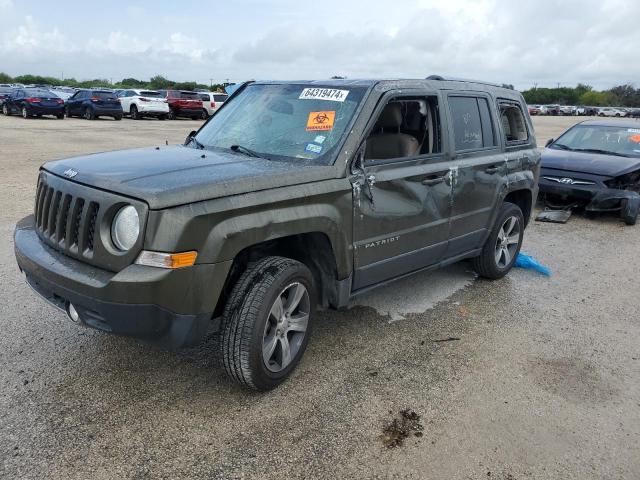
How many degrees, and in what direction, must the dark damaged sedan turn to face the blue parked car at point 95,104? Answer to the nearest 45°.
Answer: approximately 90° to its right

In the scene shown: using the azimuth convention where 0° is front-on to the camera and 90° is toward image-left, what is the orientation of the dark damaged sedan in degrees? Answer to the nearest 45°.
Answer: approximately 45°

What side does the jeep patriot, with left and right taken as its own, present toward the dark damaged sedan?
back

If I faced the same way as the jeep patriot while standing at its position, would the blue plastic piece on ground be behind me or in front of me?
behind

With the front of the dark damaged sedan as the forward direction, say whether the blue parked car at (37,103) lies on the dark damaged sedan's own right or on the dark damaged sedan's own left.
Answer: on the dark damaged sedan's own right

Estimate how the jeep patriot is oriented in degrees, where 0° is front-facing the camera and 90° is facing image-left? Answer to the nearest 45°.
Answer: approximately 45°

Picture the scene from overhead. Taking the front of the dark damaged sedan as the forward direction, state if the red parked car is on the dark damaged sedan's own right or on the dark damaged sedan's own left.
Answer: on the dark damaged sedan's own right

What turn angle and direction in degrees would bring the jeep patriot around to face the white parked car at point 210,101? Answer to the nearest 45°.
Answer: approximately 135° to its right

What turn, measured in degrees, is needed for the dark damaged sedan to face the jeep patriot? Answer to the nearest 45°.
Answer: approximately 45° to its left
